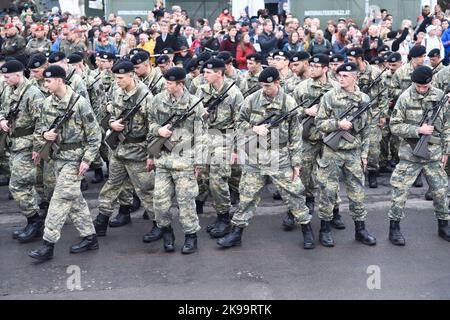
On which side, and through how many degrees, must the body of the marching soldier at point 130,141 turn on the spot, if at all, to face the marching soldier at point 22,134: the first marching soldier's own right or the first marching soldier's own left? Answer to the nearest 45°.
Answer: approximately 45° to the first marching soldier's own right

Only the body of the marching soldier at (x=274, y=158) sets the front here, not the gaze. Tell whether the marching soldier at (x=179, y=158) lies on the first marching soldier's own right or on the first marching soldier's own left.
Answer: on the first marching soldier's own right

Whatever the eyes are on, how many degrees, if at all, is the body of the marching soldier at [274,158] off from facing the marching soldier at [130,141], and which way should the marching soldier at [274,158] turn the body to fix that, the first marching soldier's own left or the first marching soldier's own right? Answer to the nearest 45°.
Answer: approximately 90° to the first marching soldier's own right

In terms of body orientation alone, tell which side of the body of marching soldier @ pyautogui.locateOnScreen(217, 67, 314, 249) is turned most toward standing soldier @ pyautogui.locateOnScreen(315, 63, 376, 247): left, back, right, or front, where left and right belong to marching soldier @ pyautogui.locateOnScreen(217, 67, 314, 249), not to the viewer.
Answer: left

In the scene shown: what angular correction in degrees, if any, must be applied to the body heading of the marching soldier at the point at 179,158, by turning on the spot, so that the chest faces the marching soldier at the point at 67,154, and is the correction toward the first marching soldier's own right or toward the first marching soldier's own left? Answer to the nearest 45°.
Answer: approximately 90° to the first marching soldier's own right

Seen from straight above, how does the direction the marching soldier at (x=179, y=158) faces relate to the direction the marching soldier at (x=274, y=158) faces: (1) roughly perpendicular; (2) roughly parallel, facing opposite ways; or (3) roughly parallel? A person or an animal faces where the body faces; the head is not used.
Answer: roughly parallel

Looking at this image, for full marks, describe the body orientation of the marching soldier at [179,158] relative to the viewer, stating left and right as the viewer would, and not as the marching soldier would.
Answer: facing the viewer

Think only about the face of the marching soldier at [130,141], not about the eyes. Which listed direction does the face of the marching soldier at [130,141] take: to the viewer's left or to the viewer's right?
to the viewer's left

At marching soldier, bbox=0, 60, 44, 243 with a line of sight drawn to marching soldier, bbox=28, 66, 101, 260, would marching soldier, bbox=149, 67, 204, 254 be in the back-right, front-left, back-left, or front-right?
front-left

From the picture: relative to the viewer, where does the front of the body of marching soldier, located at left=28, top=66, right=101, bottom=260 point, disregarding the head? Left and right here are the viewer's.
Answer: facing the viewer and to the left of the viewer

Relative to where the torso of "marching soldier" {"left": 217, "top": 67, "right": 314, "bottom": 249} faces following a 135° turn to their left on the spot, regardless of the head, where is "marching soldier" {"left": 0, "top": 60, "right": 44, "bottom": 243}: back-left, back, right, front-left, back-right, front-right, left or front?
back-left

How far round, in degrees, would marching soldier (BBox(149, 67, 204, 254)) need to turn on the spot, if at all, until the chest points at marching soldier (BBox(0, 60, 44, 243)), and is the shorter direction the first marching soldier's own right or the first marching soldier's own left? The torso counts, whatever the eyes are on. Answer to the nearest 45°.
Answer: approximately 135° to the first marching soldier's own right

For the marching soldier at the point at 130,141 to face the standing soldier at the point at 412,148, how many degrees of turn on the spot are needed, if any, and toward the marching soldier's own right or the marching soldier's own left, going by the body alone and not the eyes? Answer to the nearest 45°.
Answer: approximately 135° to the marching soldier's own left

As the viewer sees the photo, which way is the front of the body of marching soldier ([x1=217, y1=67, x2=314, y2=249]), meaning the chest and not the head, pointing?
toward the camera

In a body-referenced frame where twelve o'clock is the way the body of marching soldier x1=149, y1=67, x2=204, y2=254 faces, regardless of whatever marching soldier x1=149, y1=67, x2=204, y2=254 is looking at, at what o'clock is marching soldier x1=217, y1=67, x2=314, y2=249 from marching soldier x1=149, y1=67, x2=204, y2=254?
marching soldier x1=217, y1=67, x2=314, y2=249 is roughly at 9 o'clock from marching soldier x1=149, y1=67, x2=204, y2=254.

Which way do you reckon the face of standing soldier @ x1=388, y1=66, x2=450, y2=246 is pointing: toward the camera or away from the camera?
toward the camera
